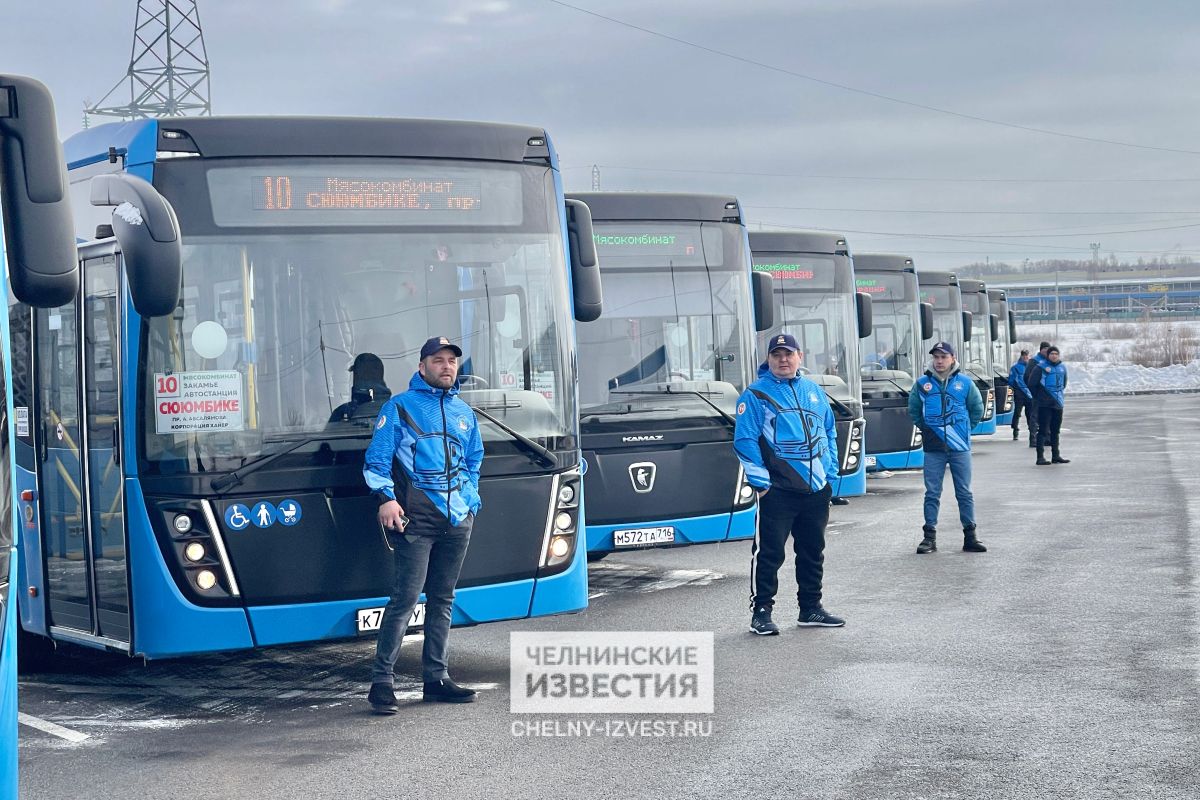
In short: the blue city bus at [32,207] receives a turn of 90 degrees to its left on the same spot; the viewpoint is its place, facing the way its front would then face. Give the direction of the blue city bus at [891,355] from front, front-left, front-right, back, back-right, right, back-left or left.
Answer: front

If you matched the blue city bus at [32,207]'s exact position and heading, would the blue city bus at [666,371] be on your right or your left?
on your left

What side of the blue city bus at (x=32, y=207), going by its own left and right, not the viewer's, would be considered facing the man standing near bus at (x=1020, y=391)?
left

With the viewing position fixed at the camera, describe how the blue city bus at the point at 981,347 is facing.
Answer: facing the viewer and to the right of the viewer

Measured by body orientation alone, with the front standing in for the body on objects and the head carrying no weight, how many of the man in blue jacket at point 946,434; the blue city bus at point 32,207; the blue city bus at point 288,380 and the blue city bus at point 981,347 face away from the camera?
0

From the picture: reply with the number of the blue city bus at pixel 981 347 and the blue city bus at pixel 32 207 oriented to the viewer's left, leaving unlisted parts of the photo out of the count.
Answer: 0

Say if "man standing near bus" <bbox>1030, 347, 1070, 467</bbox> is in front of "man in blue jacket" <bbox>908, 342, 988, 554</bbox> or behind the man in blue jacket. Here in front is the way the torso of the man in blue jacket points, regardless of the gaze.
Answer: behind

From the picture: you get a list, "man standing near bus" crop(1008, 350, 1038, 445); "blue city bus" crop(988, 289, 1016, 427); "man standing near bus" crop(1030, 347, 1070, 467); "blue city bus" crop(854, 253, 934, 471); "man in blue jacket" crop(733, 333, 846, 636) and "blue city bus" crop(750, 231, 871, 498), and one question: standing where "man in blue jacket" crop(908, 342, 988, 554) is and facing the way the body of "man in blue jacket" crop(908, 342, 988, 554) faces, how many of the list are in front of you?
1

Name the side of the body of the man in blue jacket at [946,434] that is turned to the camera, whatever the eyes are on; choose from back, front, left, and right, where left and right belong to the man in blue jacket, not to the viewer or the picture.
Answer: front

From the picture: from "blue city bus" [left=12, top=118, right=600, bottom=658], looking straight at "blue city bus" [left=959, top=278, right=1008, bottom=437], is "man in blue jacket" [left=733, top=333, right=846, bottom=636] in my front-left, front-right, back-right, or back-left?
front-right

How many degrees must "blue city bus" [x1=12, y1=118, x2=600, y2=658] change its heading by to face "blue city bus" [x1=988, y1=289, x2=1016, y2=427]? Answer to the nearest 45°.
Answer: approximately 90° to its left

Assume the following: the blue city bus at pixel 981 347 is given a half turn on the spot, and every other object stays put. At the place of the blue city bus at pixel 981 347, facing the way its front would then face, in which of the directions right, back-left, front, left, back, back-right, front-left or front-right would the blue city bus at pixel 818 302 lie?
back-left

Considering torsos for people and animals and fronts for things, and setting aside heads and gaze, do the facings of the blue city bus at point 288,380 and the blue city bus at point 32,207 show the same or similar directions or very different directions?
same or similar directions

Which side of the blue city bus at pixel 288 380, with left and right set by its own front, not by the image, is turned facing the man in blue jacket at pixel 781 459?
left

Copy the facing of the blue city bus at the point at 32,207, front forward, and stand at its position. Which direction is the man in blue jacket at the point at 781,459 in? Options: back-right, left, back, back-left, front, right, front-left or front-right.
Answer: left
